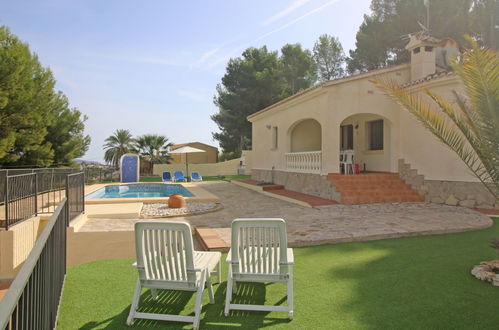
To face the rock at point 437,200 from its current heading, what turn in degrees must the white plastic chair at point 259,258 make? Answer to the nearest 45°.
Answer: approximately 45° to its right

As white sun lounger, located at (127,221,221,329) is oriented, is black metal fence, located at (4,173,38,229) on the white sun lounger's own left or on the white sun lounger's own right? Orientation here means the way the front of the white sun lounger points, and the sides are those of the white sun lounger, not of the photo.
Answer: on the white sun lounger's own left

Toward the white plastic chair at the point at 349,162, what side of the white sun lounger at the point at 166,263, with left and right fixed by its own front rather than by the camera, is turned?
front

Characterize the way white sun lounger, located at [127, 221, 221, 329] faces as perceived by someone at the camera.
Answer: facing away from the viewer and to the right of the viewer

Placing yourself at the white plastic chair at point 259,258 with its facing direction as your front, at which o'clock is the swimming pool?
The swimming pool is roughly at 11 o'clock from the white plastic chair.

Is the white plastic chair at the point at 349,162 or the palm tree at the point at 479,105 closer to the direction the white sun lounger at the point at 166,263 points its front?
the white plastic chair

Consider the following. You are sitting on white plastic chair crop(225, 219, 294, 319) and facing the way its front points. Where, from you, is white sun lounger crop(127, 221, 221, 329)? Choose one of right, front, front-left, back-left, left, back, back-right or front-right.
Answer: left

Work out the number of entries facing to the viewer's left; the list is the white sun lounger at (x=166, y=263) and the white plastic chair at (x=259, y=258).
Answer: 0

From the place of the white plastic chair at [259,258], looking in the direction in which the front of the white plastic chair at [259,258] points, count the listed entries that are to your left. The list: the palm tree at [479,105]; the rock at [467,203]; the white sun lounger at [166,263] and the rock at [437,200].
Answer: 1

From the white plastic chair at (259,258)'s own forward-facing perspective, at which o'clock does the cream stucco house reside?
The cream stucco house is roughly at 1 o'clock from the white plastic chair.

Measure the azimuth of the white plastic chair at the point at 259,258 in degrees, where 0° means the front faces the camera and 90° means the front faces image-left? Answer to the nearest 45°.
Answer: approximately 180°
